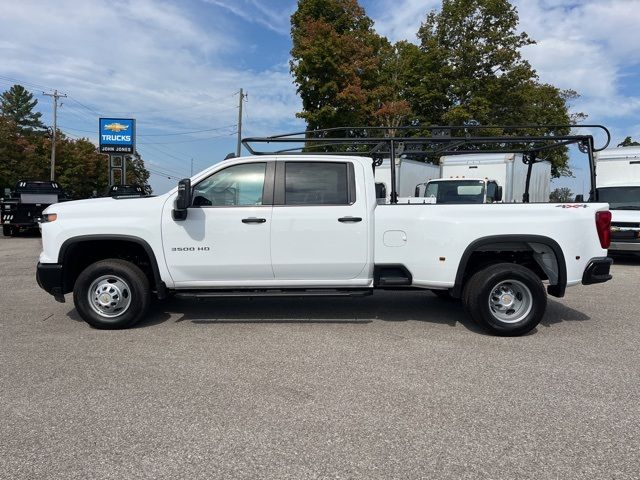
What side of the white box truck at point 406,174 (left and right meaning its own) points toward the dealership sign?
right

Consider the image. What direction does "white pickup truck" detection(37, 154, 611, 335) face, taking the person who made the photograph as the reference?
facing to the left of the viewer

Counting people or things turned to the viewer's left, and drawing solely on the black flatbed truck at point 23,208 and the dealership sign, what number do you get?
0

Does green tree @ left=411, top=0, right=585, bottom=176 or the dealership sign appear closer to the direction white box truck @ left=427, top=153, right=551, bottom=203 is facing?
the dealership sign

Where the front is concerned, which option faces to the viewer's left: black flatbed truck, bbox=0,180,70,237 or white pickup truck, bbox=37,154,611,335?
the white pickup truck

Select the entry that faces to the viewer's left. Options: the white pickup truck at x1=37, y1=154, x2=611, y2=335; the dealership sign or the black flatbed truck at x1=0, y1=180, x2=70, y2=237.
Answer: the white pickup truck

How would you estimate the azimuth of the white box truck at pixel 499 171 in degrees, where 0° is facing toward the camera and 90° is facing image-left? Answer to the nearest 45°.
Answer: approximately 45°

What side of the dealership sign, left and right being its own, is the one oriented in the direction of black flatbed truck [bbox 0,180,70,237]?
front

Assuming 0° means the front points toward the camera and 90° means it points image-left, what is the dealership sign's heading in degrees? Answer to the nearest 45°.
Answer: approximately 0°

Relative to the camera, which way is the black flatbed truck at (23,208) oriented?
away from the camera

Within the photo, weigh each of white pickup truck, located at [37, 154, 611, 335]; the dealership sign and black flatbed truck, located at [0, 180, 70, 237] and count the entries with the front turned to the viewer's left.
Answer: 1
